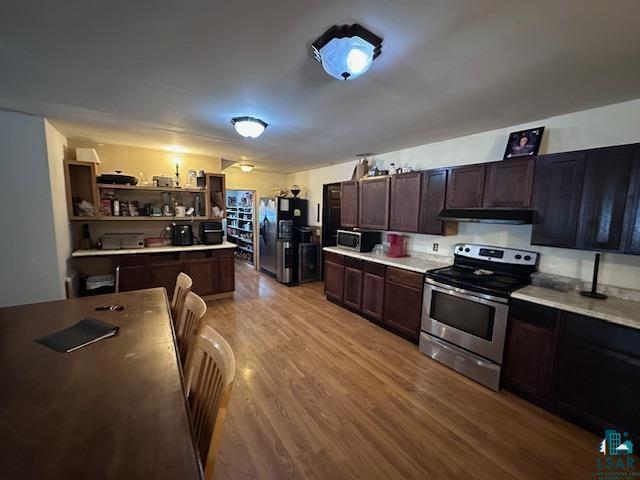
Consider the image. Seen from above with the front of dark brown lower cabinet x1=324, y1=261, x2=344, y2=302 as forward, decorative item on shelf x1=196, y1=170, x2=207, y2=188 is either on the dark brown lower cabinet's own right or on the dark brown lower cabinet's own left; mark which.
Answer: on the dark brown lower cabinet's own right

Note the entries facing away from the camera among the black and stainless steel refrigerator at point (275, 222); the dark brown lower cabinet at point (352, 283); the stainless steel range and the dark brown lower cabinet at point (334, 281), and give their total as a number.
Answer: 0

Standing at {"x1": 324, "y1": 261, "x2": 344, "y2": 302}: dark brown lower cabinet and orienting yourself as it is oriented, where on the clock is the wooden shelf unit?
The wooden shelf unit is roughly at 1 o'clock from the dark brown lower cabinet.

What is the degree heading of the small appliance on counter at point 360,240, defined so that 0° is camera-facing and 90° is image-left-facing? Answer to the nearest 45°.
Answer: approximately 45°

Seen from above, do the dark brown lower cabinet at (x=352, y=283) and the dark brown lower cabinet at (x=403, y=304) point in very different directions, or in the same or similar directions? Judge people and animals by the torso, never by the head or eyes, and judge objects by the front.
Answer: same or similar directions

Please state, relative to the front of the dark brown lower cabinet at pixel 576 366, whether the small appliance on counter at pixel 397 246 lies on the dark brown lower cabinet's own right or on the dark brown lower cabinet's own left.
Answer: on the dark brown lower cabinet's own right

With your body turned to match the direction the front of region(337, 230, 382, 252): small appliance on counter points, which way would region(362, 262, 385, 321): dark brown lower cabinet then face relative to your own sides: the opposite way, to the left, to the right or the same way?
the same way

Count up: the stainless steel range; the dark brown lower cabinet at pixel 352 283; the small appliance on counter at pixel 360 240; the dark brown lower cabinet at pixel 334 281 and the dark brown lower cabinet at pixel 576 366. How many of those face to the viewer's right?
0

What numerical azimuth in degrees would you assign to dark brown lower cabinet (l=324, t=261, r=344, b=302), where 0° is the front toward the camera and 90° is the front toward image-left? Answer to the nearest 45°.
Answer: approximately 45°

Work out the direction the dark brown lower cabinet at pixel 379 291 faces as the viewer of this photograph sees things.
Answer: facing the viewer and to the left of the viewer

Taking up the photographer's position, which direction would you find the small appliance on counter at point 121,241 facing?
facing the viewer

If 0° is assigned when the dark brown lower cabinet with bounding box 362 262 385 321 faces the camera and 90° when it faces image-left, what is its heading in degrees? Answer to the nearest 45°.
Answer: approximately 45°

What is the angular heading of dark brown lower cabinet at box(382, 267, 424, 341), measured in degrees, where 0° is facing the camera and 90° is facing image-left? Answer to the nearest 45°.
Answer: approximately 45°

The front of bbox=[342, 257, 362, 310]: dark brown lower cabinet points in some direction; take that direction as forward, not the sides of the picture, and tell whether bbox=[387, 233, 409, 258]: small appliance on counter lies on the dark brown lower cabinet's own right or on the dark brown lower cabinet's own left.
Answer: on the dark brown lower cabinet's own left
